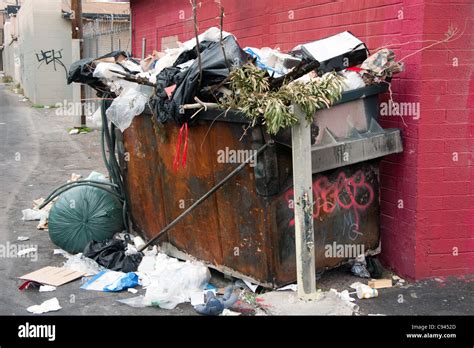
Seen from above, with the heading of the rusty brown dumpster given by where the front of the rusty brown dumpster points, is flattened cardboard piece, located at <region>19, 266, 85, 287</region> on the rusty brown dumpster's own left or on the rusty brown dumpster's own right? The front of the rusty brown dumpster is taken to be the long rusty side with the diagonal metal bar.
on the rusty brown dumpster's own right

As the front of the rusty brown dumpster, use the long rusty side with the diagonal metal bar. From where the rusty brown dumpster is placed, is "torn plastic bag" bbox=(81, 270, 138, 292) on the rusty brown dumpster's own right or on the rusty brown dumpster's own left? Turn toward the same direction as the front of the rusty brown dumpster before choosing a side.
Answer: on the rusty brown dumpster's own right

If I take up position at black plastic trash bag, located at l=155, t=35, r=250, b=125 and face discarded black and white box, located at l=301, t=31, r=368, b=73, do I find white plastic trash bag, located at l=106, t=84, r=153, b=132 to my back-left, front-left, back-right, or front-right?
back-left

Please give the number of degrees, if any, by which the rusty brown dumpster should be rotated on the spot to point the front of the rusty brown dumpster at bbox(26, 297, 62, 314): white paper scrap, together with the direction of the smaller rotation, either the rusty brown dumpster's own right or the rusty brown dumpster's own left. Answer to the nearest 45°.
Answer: approximately 45° to the rusty brown dumpster's own right

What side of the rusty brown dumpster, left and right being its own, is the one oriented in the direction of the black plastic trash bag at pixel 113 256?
right

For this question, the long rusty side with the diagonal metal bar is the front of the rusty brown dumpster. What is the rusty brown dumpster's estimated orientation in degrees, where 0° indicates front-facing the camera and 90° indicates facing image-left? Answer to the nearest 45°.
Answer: approximately 45°

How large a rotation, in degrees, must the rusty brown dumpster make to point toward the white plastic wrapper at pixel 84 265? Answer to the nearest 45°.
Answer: approximately 90° to its right
